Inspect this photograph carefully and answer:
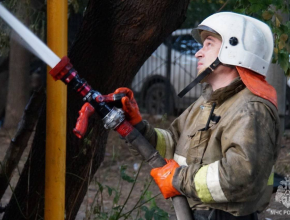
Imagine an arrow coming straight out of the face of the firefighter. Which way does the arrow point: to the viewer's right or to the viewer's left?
to the viewer's left

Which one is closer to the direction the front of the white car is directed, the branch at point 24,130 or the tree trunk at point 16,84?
the tree trunk

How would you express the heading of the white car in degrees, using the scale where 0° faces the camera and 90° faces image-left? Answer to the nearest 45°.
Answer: approximately 90°

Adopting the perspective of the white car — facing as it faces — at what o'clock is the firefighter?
The firefighter is roughly at 9 o'clock from the white car.

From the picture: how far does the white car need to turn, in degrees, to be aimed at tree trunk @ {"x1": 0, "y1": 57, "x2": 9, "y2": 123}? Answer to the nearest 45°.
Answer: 0° — it already faces it

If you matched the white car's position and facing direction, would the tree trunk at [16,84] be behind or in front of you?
in front

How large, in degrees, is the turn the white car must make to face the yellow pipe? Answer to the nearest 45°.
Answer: approximately 90° to its left
